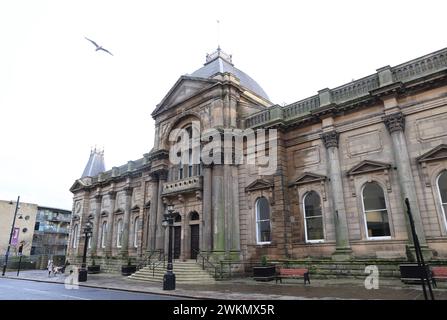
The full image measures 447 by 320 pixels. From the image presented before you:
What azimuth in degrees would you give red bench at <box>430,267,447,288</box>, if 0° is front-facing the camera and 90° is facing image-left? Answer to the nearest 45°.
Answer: approximately 0°

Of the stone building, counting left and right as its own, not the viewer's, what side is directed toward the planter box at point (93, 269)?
right

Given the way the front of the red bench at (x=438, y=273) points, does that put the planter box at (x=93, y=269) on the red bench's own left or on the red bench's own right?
on the red bench's own right

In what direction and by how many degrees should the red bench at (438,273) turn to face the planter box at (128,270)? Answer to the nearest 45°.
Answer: approximately 90° to its right

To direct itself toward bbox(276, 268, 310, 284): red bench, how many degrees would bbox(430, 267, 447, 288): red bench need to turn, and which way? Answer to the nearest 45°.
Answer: approximately 90° to its right

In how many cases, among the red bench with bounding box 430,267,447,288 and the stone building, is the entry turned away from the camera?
0

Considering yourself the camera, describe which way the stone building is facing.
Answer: facing the viewer and to the left of the viewer

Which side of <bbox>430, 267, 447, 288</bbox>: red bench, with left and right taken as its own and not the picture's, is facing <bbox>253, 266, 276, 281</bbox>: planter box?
right

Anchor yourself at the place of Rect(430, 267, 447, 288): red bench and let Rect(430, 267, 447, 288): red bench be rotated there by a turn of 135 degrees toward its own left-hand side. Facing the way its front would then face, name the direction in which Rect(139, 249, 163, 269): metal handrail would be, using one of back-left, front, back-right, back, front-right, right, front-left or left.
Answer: back-left
